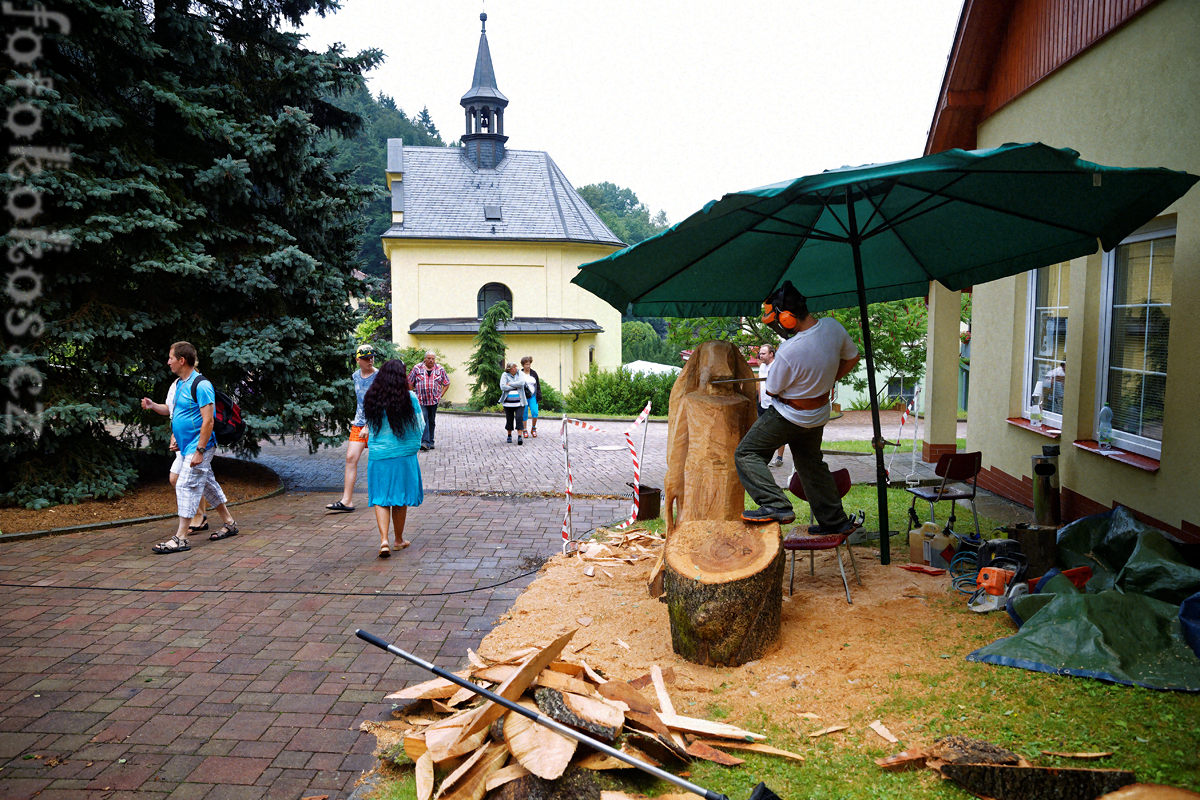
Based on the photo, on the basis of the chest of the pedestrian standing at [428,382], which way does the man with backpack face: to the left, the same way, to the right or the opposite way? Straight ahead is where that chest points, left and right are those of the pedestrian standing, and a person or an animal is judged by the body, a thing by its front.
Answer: to the right

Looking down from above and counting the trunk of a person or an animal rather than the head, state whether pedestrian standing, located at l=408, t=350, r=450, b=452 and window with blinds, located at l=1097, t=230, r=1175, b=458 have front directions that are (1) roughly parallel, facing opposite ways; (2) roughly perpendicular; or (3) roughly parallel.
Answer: roughly perpendicular

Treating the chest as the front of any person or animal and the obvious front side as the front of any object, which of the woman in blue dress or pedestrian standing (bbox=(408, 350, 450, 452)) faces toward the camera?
the pedestrian standing

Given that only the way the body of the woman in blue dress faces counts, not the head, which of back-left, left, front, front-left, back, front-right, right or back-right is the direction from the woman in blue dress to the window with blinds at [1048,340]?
right

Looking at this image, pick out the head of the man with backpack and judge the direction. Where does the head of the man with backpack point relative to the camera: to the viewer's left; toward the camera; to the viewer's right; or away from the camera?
to the viewer's left

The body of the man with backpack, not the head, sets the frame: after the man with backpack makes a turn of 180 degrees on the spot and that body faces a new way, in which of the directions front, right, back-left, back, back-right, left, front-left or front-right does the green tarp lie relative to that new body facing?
front-right

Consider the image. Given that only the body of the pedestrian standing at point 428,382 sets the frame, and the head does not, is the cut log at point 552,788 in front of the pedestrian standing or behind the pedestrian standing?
in front

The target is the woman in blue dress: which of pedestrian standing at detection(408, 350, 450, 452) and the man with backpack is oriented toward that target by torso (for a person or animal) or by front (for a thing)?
the pedestrian standing

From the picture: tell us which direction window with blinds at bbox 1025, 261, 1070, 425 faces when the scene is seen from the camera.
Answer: facing the viewer and to the left of the viewer

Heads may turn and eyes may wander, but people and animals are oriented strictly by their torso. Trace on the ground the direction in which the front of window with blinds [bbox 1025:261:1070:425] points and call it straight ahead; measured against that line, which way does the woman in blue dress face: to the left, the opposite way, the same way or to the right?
to the right

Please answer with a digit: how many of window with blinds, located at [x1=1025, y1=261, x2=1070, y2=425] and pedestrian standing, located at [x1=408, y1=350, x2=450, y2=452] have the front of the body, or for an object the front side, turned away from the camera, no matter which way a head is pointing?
0

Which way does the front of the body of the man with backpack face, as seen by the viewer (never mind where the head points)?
to the viewer's left

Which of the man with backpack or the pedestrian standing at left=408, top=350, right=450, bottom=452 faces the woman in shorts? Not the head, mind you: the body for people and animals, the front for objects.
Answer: the pedestrian standing

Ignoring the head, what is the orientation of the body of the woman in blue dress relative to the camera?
away from the camera

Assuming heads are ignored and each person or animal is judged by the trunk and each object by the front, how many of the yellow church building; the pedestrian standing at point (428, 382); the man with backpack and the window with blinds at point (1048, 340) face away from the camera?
0
